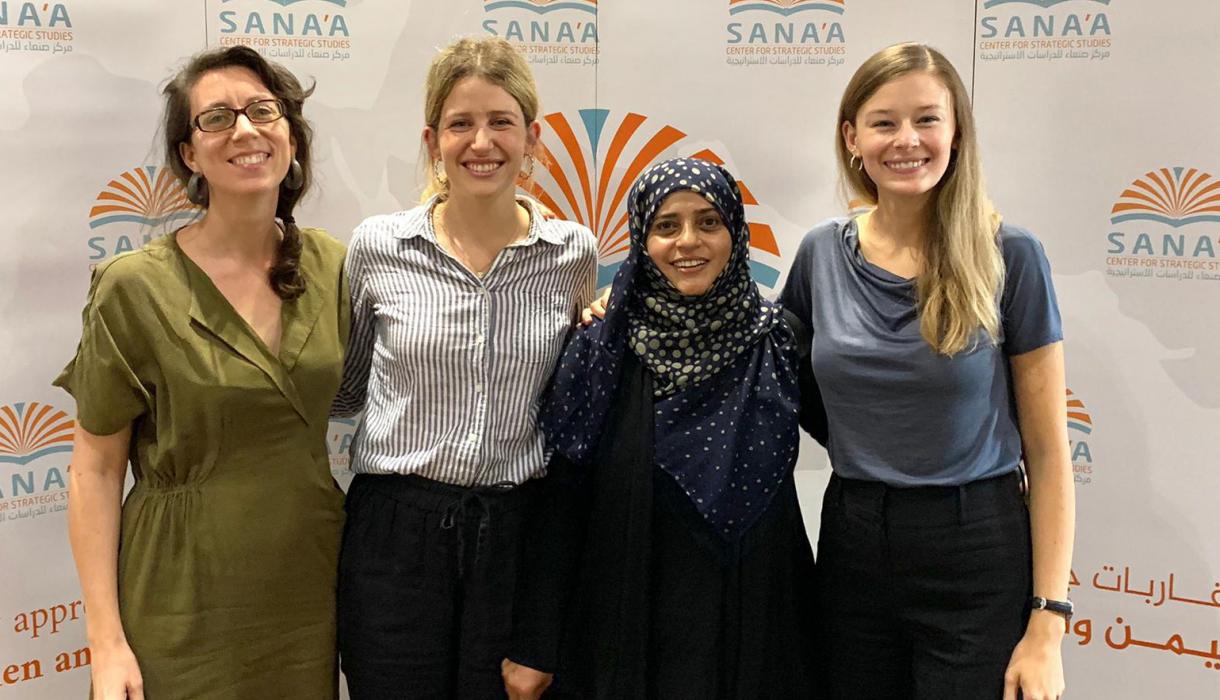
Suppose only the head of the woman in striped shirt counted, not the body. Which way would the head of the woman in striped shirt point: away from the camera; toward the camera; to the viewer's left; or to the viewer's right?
toward the camera

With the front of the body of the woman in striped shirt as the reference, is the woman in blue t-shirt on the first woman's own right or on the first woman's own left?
on the first woman's own left

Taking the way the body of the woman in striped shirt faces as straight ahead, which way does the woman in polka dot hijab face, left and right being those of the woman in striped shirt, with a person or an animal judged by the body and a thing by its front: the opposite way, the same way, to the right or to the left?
the same way

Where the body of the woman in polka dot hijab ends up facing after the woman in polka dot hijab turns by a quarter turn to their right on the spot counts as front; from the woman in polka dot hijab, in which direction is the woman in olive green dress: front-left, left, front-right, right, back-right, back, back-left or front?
front

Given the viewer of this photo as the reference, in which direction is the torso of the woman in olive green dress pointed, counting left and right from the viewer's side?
facing the viewer and to the right of the viewer

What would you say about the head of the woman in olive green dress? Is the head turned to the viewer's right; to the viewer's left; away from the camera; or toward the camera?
toward the camera

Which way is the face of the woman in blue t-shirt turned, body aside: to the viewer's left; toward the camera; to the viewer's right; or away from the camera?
toward the camera

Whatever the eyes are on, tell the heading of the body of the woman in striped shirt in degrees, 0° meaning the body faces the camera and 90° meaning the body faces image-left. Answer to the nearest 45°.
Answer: approximately 0°

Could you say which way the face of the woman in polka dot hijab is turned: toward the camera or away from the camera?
toward the camera

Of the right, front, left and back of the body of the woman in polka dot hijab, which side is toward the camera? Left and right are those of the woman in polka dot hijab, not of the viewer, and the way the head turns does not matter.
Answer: front

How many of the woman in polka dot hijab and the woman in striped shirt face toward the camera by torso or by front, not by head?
2

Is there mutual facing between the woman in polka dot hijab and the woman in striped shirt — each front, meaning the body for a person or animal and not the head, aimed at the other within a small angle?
no
